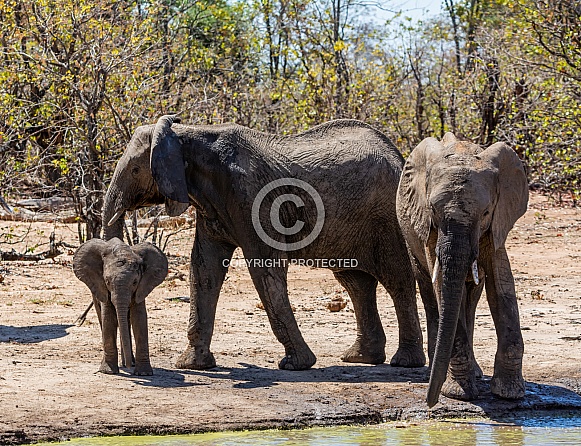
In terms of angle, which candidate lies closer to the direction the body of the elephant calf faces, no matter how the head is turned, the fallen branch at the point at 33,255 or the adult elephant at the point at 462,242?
the adult elephant

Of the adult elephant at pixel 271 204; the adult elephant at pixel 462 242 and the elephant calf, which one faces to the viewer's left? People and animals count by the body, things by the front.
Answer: the adult elephant at pixel 271 204

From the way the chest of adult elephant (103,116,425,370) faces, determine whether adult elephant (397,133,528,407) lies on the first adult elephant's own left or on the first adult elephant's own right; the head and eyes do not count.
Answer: on the first adult elephant's own left

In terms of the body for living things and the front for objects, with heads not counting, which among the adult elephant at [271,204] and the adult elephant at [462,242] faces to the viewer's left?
the adult elephant at [271,204]

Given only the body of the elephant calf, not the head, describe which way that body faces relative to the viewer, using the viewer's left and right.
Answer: facing the viewer

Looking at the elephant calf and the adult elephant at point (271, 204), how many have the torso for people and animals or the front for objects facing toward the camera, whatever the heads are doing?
1

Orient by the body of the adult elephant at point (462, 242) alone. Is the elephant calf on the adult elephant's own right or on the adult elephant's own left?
on the adult elephant's own right

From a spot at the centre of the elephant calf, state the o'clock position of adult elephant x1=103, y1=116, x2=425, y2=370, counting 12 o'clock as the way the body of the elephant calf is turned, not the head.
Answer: The adult elephant is roughly at 8 o'clock from the elephant calf.

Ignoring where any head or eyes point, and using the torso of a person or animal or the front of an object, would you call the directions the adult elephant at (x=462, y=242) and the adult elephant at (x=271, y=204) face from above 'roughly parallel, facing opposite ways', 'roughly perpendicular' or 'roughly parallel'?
roughly perpendicular

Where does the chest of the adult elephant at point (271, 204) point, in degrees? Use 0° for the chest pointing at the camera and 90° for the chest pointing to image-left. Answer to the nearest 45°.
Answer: approximately 90°

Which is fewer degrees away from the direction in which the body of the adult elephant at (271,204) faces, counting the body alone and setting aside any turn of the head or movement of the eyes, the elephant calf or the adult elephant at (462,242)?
the elephant calf

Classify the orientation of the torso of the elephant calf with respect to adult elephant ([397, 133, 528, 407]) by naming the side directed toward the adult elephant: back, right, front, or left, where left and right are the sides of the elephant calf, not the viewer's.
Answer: left

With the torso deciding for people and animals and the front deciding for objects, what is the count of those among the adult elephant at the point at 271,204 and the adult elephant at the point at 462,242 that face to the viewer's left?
1

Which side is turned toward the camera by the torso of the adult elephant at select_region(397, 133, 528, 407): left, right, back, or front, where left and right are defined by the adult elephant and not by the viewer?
front

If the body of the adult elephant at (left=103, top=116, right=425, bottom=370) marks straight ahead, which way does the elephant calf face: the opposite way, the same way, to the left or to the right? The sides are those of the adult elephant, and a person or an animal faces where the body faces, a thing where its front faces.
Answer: to the left

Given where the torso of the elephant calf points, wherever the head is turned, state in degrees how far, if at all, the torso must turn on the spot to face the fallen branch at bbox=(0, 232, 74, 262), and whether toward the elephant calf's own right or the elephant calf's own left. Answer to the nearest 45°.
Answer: approximately 180°
